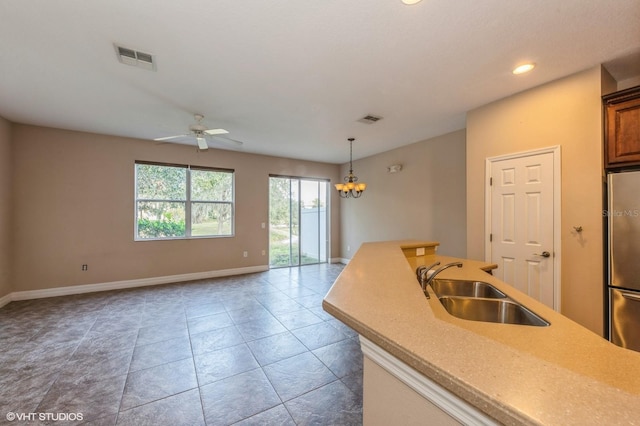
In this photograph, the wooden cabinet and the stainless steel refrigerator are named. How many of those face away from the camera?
0

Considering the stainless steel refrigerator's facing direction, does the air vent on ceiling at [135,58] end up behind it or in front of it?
in front

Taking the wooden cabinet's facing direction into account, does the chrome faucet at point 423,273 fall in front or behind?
in front

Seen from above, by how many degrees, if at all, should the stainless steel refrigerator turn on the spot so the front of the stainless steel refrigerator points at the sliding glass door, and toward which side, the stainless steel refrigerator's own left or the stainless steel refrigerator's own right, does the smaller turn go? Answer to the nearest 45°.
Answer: approximately 45° to the stainless steel refrigerator's own right

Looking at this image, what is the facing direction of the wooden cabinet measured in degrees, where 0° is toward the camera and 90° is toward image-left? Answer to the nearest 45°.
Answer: approximately 45°

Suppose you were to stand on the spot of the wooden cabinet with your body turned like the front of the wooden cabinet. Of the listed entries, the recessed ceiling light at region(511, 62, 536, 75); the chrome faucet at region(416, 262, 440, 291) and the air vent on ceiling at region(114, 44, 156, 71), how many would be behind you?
0

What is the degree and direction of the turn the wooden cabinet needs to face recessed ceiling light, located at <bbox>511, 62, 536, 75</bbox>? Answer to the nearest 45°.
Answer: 0° — it already faces it

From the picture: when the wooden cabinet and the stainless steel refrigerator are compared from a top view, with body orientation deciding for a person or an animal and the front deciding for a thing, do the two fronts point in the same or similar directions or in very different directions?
same or similar directions

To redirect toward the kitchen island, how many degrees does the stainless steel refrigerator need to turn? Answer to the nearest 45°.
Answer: approximately 45° to its left

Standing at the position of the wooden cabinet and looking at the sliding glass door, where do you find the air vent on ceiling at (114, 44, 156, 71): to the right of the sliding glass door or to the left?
left

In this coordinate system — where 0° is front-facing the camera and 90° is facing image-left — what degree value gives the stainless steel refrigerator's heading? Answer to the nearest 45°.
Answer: approximately 45°
